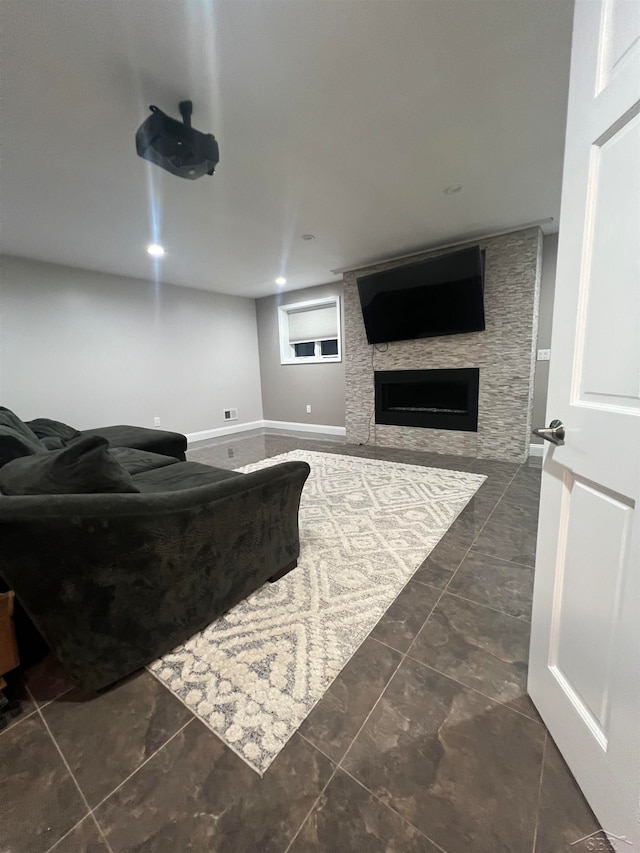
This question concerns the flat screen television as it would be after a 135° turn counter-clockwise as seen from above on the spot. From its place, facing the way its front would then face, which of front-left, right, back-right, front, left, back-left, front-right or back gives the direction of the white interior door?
right

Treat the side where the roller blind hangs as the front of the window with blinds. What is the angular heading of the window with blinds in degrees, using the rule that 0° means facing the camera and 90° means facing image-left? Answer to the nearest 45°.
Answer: approximately 45°

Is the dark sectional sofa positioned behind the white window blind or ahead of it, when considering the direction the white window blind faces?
ahead

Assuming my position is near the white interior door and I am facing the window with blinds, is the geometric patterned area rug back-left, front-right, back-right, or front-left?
front-left

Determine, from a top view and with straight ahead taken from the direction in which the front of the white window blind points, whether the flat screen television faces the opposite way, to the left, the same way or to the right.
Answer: the same way

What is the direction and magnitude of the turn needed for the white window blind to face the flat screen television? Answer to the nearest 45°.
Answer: approximately 90° to its left

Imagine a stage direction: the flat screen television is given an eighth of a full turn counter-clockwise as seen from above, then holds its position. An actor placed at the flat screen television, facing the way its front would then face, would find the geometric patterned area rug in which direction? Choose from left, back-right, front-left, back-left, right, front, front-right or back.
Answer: front

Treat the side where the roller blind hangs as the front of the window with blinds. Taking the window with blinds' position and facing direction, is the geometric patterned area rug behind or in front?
in front

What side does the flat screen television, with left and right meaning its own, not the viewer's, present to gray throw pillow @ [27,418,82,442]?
front

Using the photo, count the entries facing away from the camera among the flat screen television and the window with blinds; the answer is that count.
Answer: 0

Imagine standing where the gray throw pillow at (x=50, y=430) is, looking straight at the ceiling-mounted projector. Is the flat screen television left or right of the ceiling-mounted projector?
left

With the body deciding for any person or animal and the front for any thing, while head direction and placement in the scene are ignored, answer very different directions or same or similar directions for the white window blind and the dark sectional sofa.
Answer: very different directions

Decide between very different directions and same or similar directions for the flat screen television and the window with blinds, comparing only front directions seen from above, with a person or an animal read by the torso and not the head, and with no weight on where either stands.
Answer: same or similar directions

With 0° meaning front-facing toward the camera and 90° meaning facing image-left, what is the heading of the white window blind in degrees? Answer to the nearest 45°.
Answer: approximately 45°

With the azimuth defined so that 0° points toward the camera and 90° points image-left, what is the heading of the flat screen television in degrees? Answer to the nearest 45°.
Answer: approximately 45°

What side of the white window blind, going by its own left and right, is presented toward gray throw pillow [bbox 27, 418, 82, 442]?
front

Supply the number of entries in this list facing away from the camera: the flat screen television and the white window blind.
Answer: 0
